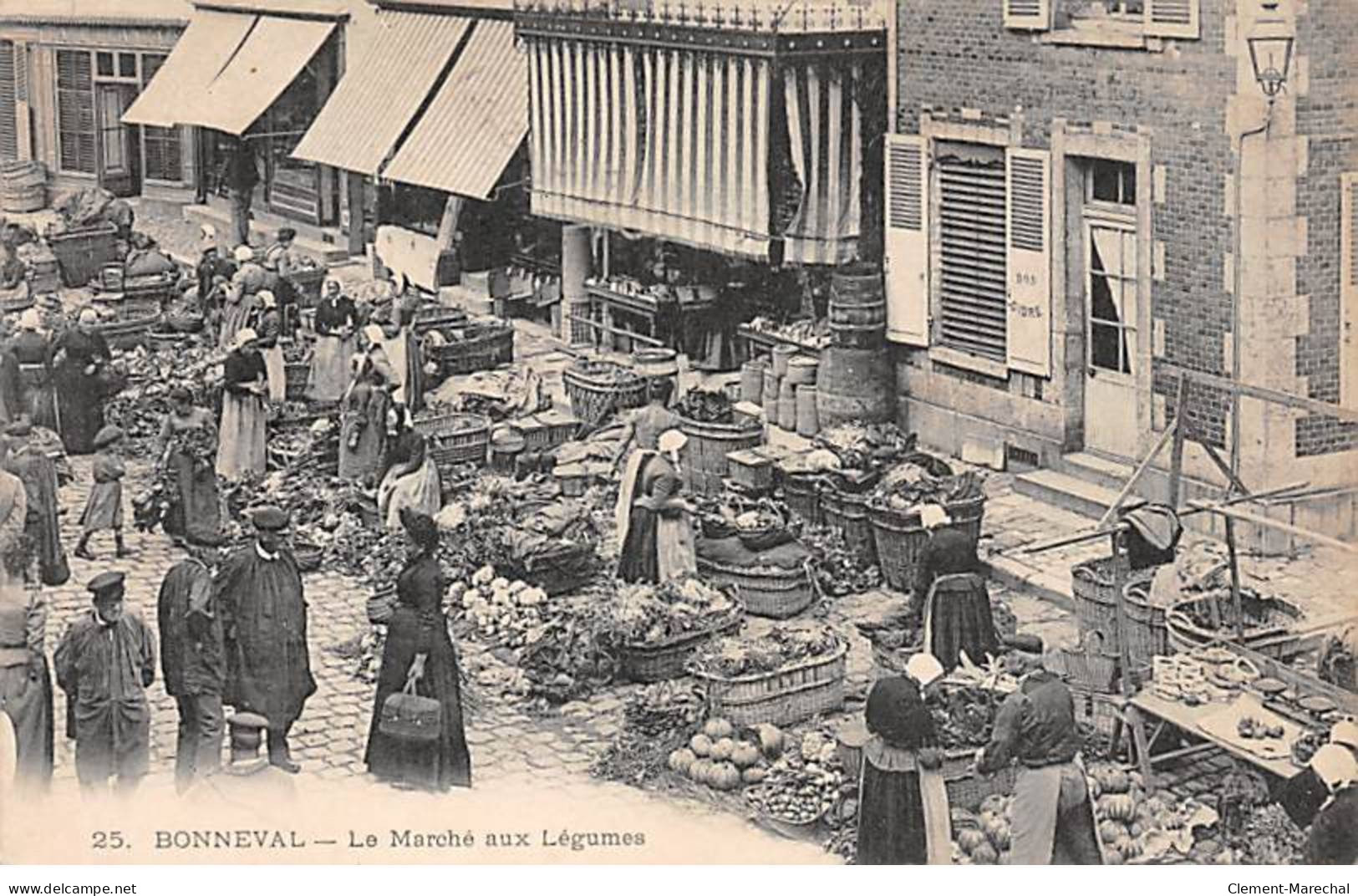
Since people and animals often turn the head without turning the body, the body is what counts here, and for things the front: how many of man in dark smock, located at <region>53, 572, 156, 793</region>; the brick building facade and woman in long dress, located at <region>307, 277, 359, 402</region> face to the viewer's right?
0

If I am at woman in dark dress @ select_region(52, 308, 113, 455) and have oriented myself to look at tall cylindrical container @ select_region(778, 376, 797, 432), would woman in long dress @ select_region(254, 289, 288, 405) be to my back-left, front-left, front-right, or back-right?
front-left

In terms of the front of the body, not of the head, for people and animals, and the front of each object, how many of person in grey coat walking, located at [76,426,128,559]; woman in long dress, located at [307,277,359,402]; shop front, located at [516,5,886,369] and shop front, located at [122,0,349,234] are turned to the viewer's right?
1

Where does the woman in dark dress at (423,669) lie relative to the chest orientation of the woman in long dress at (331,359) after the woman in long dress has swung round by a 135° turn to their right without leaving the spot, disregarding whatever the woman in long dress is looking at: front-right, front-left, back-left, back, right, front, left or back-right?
back-left

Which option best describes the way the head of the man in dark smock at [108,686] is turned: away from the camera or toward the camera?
toward the camera

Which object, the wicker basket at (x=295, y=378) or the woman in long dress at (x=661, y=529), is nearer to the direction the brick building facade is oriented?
the woman in long dress

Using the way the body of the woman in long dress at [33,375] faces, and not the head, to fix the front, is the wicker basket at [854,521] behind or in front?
behind

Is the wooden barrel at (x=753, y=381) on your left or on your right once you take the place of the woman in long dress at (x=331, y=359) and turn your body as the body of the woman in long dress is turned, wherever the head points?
on your left

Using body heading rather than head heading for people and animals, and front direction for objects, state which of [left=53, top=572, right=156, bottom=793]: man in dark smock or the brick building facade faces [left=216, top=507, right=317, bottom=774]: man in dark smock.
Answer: the brick building facade

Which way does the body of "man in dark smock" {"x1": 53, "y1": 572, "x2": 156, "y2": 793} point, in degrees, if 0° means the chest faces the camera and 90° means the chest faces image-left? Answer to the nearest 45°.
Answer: approximately 0°

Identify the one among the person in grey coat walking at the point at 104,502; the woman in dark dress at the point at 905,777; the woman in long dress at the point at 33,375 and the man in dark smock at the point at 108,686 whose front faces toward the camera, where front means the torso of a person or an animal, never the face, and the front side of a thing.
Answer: the man in dark smock

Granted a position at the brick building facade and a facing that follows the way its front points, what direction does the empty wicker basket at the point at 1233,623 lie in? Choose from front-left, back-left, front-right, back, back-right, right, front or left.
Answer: front-left
